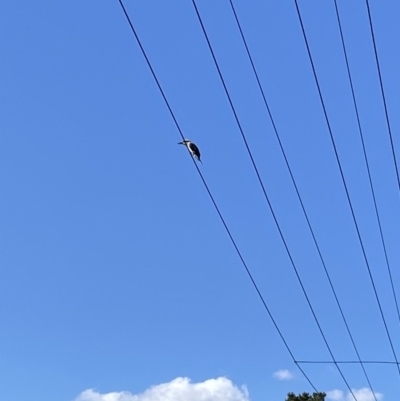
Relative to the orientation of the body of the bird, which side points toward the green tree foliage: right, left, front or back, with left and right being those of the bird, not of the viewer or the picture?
right

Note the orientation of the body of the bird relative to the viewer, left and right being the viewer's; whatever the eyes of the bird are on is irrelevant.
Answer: facing to the left of the viewer
